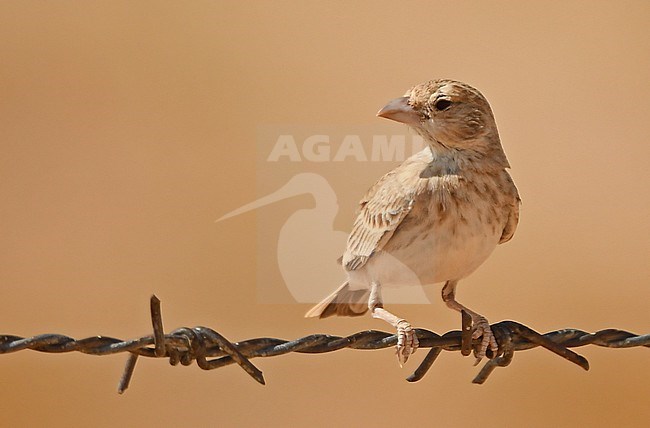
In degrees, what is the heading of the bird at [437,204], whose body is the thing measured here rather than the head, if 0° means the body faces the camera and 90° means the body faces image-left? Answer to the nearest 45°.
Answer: approximately 315°
